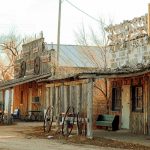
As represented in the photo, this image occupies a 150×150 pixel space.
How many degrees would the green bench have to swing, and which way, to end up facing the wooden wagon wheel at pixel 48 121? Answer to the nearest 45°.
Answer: approximately 45° to its right

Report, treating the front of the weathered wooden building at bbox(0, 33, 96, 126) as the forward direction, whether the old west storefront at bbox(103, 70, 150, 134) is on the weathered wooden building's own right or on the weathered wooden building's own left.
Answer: on the weathered wooden building's own left

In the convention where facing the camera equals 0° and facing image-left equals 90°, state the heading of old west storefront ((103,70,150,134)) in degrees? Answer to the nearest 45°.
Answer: approximately 45°

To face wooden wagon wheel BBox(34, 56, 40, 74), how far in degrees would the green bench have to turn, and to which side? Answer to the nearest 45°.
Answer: approximately 90° to its right

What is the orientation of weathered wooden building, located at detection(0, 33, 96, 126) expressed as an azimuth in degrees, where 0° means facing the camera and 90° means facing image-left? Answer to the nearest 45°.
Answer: approximately 45°

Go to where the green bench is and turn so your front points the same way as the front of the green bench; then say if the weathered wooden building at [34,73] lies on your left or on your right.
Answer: on your right
